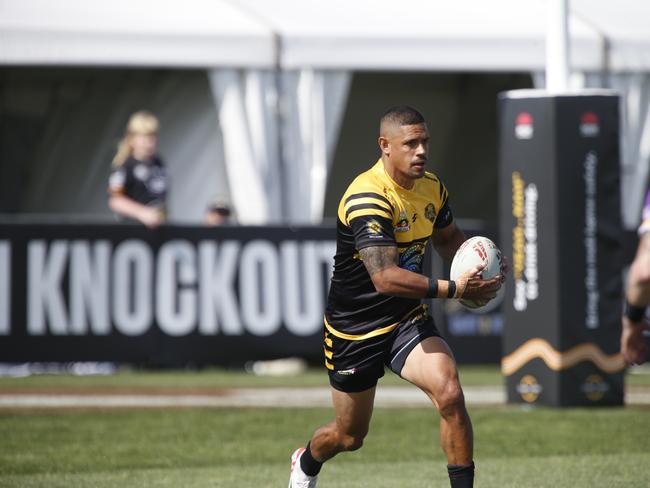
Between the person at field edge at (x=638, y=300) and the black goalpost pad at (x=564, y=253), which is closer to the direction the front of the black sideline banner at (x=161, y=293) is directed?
the person at field edge

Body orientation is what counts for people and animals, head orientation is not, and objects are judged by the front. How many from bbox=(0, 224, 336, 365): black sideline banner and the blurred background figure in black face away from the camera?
0

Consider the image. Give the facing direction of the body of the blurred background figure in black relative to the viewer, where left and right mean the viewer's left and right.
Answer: facing the viewer and to the right of the viewer

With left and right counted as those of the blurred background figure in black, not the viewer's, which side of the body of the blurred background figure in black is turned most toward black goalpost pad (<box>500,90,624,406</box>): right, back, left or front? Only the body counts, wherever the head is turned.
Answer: front

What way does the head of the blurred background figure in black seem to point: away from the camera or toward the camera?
toward the camera

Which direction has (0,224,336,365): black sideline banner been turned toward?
toward the camera

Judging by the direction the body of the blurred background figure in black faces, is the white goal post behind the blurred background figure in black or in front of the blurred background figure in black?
in front
